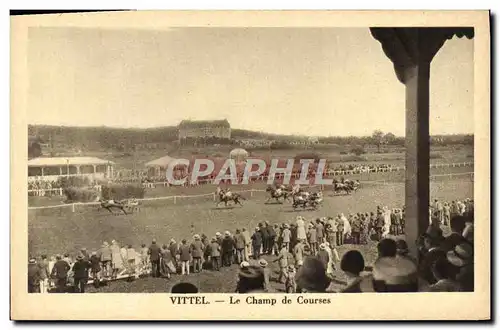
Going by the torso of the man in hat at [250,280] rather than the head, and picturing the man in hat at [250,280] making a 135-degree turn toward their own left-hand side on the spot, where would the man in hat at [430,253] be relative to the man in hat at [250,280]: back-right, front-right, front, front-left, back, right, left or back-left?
back-left

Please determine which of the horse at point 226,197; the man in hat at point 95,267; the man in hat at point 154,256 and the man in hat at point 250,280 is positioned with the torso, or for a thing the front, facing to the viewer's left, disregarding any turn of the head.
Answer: the horse

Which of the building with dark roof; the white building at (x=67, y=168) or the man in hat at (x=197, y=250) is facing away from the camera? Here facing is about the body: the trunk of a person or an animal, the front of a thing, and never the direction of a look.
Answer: the man in hat

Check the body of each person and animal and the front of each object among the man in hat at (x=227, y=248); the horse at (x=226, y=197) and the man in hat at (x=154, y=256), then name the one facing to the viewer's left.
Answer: the horse

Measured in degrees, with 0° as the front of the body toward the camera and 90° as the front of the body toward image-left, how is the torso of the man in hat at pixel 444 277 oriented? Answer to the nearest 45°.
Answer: approximately 180°

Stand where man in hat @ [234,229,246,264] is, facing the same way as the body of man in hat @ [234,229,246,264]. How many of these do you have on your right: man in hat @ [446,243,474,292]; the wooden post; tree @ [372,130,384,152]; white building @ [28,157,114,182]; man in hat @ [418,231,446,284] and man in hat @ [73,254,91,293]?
4

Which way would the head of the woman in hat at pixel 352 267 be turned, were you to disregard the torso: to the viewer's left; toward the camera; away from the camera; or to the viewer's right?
away from the camera

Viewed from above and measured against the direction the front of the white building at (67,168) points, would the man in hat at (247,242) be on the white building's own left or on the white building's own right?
on the white building's own left

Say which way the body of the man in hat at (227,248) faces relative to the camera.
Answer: away from the camera

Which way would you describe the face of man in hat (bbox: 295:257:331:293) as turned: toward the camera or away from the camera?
away from the camera

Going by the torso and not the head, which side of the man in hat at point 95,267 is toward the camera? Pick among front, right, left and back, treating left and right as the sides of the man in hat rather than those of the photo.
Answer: back

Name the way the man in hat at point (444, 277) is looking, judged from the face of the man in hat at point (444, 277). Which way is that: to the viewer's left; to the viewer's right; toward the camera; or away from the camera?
away from the camera

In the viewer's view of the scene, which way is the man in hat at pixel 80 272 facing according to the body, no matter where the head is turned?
away from the camera
